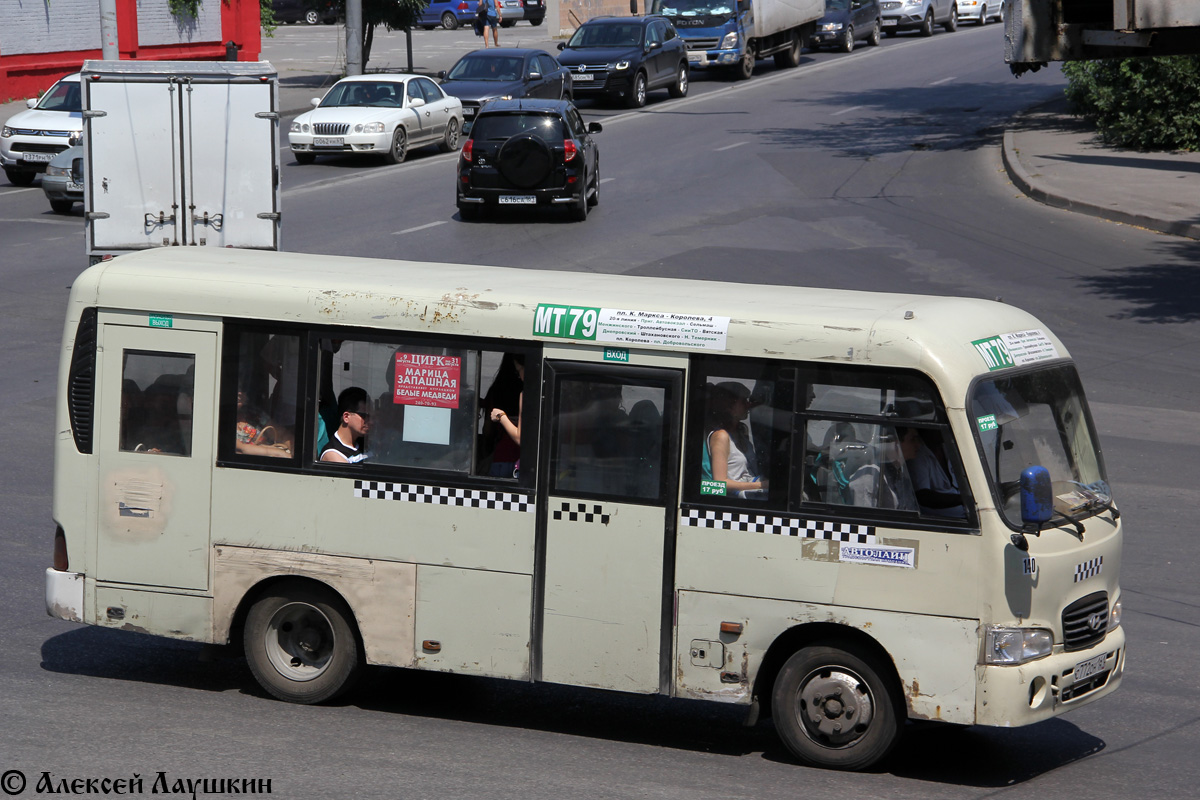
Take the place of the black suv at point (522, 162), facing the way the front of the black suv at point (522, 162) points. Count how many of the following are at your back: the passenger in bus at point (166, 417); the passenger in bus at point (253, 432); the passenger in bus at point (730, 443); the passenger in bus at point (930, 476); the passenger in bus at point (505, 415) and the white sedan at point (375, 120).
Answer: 5

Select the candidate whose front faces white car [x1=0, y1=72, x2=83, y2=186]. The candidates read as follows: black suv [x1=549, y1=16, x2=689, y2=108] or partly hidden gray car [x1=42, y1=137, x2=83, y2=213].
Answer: the black suv

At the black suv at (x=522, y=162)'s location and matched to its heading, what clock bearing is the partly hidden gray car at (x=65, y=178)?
The partly hidden gray car is roughly at 9 o'clock from the black suv.

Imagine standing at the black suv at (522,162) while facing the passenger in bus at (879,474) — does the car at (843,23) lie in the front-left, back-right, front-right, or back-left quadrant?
back-left

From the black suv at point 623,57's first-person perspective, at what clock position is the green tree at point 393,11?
The green tree is roughly at 3 o'clock from the black suv.

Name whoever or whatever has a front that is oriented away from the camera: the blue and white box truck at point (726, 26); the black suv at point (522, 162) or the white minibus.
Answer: the black suv

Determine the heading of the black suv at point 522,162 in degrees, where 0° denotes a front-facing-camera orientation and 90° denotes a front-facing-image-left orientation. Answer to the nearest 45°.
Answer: approximately 180°

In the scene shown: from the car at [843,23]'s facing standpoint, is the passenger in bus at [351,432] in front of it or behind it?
in front

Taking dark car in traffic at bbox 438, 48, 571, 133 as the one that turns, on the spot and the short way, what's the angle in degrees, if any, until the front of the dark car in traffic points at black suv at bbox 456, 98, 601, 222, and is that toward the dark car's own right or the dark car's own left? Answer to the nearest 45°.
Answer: approximately 45° to the dark car's own left

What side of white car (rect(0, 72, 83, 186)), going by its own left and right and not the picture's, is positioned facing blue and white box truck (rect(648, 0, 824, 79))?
back

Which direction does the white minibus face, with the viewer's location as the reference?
facing the viewer and to the right of the viewer

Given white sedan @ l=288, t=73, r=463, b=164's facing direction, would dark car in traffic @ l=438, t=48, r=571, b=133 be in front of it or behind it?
behind

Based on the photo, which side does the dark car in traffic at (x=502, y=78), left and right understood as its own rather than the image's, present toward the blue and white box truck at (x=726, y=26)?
back
